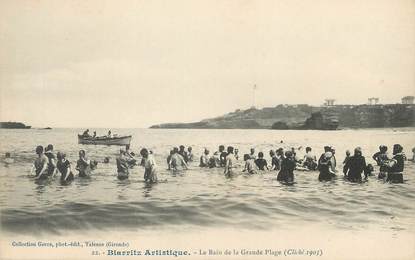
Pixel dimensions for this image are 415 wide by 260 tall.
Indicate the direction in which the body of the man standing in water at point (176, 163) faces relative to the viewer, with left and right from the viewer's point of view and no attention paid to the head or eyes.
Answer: facing away from the viewer

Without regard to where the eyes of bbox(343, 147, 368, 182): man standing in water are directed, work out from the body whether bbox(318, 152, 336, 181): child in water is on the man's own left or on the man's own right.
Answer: on the man's own left

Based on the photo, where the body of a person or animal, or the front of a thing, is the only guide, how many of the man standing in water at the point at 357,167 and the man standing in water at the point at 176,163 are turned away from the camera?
2

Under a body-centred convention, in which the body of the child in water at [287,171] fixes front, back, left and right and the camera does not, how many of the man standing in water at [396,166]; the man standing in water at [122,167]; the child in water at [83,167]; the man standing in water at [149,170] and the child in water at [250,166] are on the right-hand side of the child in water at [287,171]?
1

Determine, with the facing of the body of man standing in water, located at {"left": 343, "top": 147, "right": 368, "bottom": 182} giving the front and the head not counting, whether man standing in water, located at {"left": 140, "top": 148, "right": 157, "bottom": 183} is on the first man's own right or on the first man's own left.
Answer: on the first man's own left

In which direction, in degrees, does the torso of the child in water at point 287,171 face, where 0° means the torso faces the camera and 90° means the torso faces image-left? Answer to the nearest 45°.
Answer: approximately 180°

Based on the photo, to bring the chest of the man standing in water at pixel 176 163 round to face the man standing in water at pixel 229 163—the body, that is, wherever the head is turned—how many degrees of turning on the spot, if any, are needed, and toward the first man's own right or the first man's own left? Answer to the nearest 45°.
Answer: approximately 90° to the first man's own right

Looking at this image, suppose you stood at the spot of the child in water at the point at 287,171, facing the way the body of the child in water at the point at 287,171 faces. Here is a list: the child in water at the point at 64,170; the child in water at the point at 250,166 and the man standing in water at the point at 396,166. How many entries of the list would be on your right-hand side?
1

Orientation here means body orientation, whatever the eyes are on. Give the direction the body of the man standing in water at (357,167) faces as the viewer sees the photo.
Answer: away from the camera
